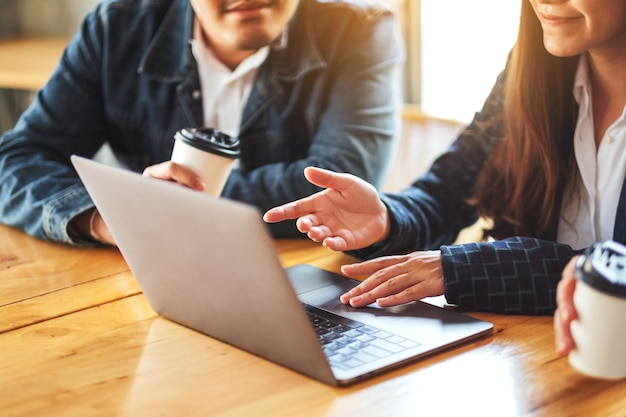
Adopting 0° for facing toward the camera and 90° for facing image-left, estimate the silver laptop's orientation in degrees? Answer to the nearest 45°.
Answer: approximately 225°
